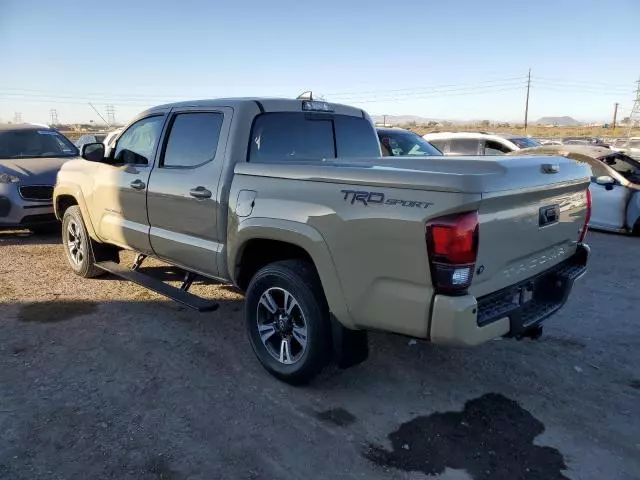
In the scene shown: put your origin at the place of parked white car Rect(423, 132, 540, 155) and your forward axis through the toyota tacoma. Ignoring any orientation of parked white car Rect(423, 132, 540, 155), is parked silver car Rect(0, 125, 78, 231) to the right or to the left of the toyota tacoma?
right

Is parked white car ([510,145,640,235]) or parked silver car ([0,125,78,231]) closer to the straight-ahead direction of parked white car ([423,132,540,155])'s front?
the parked white car

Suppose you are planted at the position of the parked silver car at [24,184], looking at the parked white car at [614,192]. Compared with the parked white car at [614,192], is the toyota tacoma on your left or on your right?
right

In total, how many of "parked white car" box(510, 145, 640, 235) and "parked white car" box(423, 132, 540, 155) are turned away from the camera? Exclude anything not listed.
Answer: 0

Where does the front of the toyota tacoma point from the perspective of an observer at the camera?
facing away from the viewer and to the left of the viewer

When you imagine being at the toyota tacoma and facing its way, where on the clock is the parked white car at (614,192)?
The parked white car is roughly at 3 o'clock from the toyota tacoma.

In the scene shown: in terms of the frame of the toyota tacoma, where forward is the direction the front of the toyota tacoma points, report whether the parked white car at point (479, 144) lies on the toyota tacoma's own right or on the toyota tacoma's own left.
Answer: on the toyota tacoma's own right
